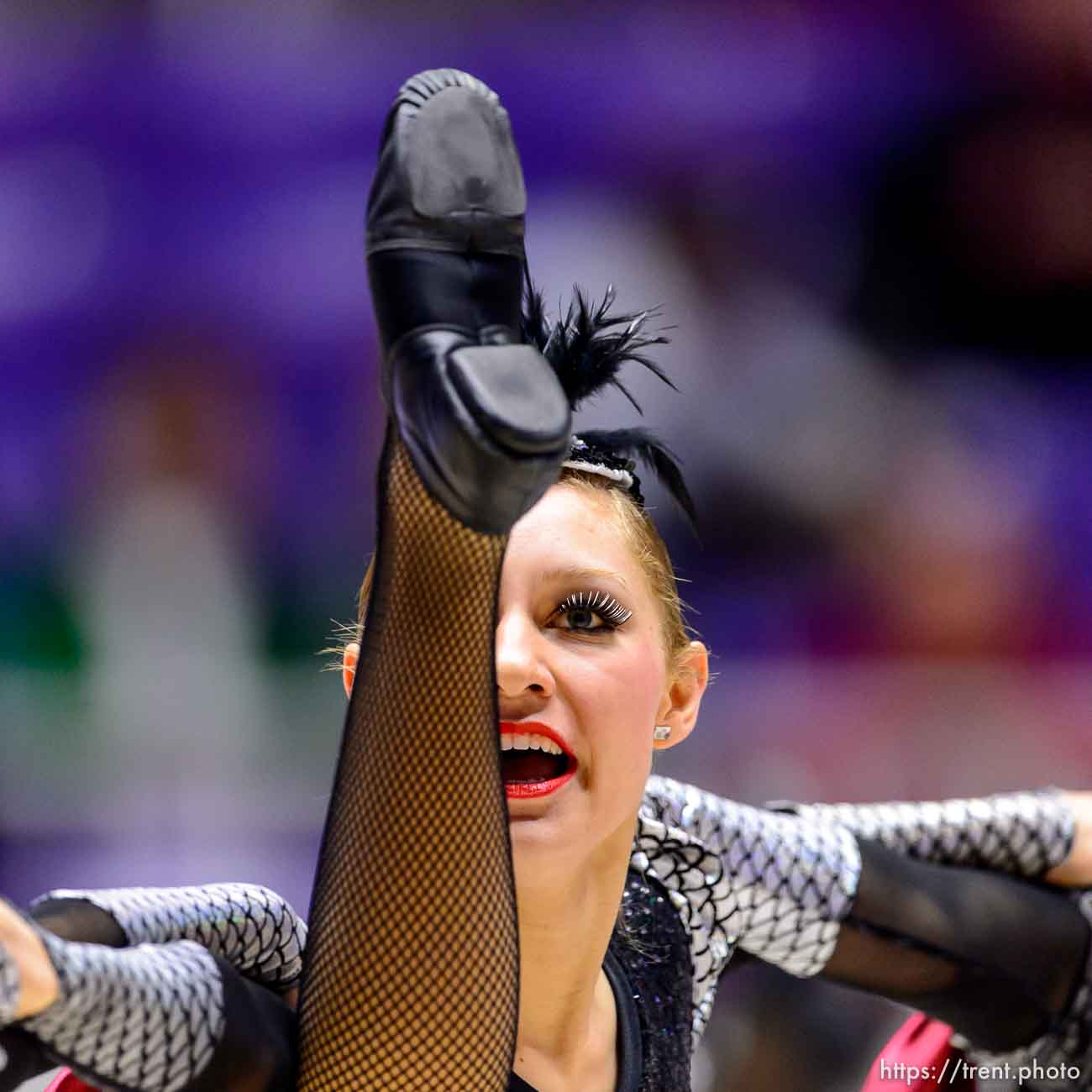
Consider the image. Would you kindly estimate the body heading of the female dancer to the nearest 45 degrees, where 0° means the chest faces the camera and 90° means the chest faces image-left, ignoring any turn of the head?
approximately 0°
